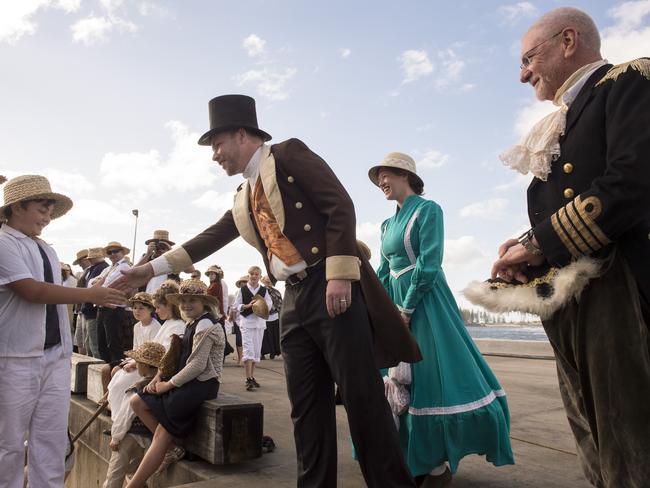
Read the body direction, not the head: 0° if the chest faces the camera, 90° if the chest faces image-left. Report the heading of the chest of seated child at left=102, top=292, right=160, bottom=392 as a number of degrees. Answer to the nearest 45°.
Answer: approximately 45°

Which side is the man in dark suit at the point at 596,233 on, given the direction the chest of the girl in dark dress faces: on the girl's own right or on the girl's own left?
on the girl's own left

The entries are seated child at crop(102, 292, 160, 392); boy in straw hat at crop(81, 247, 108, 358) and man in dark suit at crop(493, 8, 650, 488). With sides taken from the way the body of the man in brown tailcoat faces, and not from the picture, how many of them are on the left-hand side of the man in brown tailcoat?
1

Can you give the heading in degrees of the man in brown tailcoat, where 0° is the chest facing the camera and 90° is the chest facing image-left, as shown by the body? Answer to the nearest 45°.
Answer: approximately 45°

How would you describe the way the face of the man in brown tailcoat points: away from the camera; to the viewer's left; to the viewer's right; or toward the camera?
to the viewer's left

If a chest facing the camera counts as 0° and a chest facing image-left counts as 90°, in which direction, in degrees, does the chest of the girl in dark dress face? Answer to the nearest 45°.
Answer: approximately 45°

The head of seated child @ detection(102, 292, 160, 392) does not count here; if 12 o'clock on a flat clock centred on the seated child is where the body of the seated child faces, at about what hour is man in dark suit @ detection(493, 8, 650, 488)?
The man in dark suit is roughly at 10 o'clock from the seated child.

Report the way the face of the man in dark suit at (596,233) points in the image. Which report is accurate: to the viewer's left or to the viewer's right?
to the viewer's left

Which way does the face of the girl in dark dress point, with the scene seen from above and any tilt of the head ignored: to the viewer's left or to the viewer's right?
to the viewer's left
